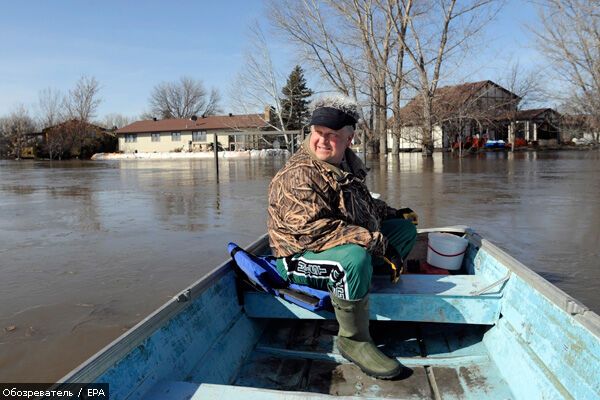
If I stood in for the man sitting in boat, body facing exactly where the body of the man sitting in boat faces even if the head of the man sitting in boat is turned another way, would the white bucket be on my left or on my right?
on my left

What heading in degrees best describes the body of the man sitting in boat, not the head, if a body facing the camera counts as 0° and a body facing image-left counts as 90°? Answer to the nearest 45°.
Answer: approximately 315°
